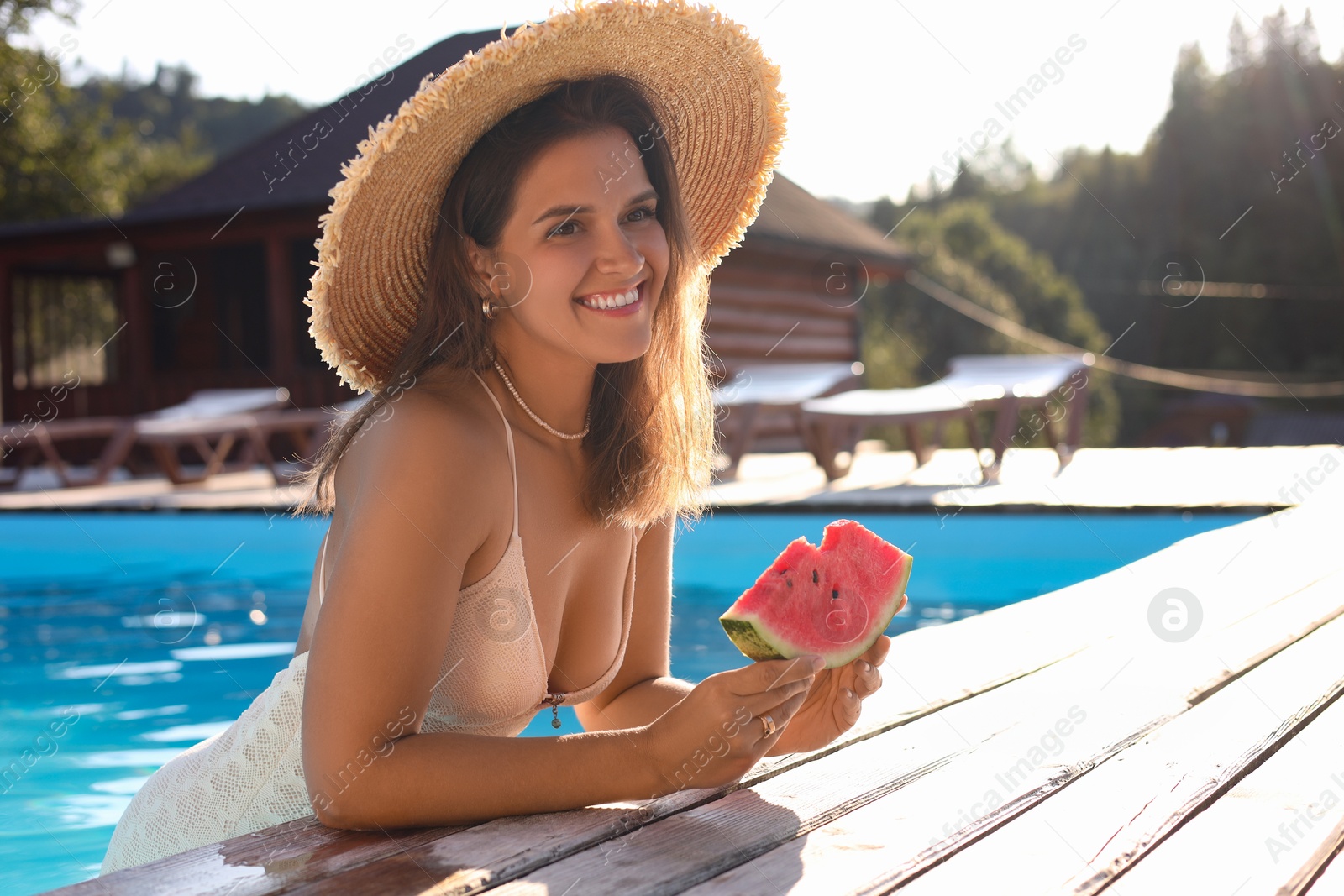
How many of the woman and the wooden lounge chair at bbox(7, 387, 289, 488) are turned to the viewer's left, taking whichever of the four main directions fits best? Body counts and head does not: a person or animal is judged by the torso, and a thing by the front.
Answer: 1

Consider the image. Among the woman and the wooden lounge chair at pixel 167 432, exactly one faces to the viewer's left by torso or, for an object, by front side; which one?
the wooden lounge chair

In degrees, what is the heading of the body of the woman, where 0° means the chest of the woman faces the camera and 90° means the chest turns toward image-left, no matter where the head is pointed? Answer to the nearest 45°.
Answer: approximately 315°

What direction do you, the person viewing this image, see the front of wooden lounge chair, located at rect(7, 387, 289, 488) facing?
facing to the left of the viewer

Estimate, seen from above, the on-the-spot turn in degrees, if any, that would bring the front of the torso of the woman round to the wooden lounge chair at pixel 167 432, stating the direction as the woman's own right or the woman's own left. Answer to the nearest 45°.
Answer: approximately 135° to the woman's own left

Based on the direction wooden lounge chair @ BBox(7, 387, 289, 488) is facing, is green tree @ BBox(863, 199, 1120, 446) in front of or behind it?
behind

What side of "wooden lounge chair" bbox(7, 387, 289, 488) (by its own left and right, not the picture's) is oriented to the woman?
left

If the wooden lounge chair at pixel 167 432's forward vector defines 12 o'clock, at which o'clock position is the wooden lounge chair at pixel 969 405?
the wooden lounge chair at pixel 969 405 is roughly at 7 o'clock from the wooden lounge chair at pixel 167 432.
